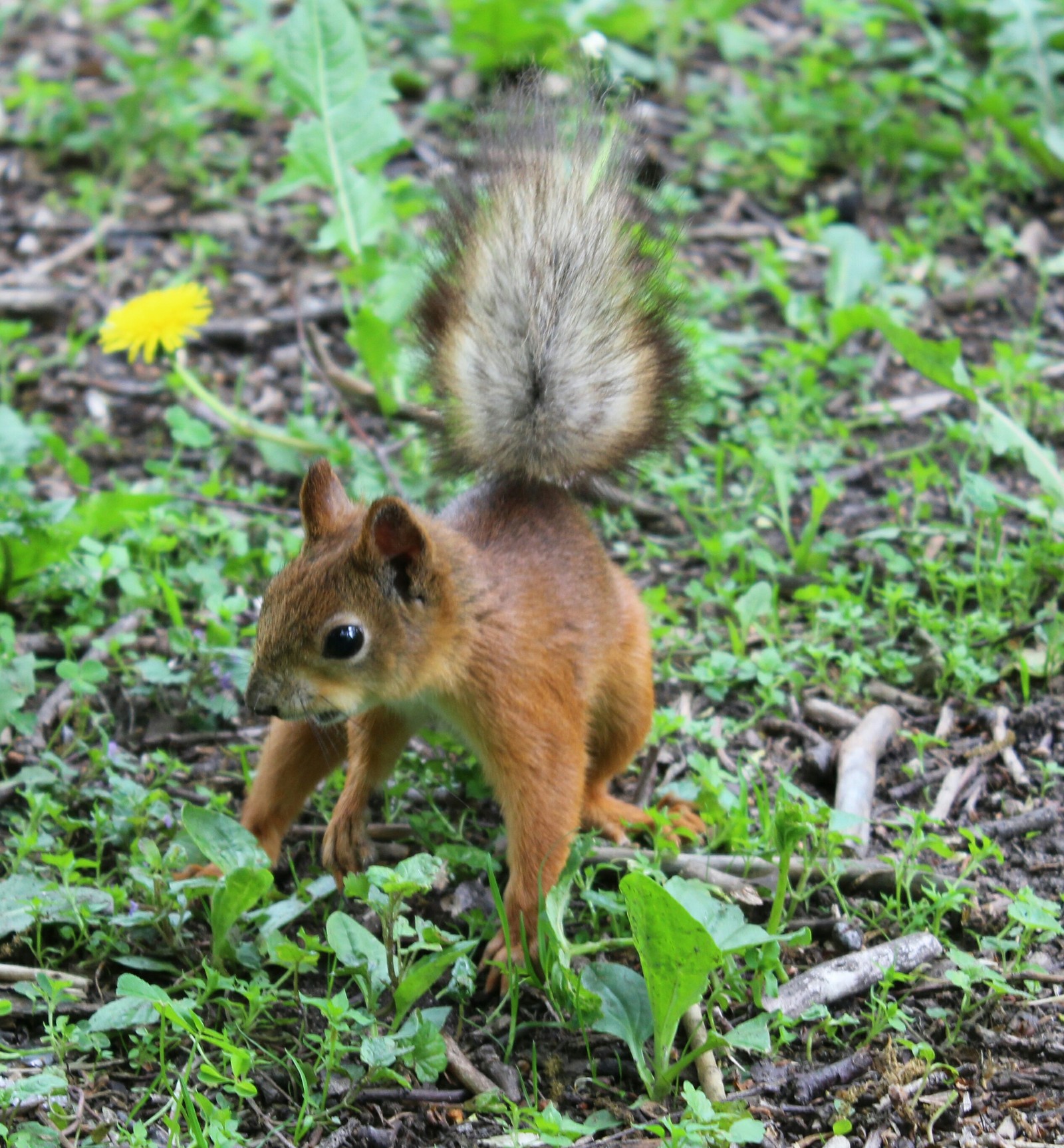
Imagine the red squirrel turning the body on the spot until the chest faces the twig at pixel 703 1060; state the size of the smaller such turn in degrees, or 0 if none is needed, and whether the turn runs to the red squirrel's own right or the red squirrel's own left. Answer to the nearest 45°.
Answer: approximately 45° to the red squirrel's own left

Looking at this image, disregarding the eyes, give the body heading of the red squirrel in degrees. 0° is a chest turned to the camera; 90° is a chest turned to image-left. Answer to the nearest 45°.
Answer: approximately 45°

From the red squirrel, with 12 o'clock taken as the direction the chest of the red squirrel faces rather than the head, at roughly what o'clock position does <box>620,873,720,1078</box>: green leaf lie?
The green leaf is roughly at 10 o'clock from the red squirrel.

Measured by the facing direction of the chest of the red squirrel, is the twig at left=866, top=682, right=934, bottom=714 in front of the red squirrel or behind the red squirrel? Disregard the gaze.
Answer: behind

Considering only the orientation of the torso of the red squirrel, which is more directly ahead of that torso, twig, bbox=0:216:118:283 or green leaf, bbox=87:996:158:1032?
the green leaf

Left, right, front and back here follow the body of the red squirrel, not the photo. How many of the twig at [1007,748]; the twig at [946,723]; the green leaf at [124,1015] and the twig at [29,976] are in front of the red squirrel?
2
